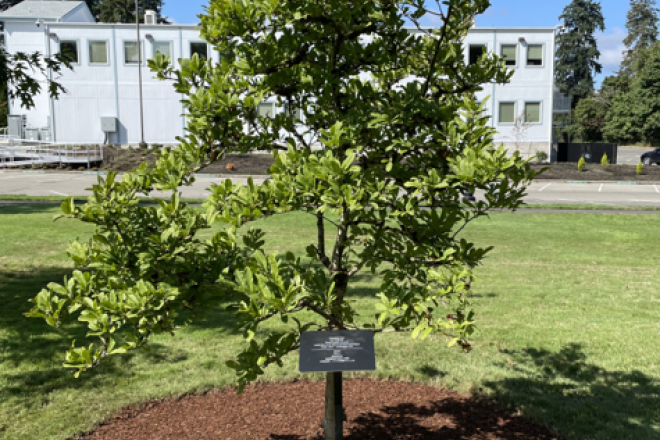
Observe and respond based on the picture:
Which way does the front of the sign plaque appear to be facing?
toward the camera

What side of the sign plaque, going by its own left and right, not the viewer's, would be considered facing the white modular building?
back

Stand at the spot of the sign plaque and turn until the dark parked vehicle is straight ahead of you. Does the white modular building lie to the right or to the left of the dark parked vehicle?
left

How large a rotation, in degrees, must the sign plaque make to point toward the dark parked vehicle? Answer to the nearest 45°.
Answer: approximately 135° to its left

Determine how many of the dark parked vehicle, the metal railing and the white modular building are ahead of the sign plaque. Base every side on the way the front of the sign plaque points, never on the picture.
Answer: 0

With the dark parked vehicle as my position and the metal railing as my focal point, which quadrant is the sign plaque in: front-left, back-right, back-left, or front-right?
front-left

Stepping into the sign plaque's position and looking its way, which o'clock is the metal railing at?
The metal railing is roughly at 5 o'clock from the sign plaque.

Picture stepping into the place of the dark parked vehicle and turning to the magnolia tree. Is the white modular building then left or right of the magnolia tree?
right

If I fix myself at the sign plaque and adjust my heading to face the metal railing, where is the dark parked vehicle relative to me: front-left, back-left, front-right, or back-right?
front-right
